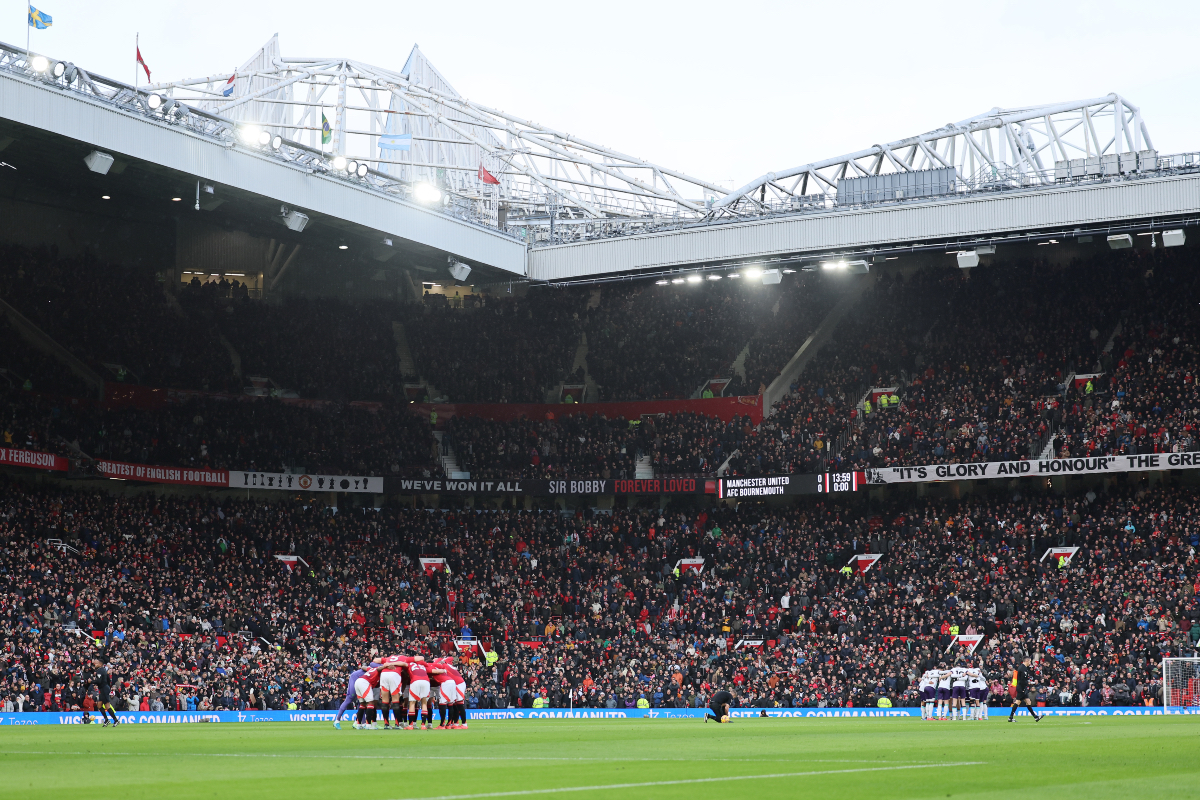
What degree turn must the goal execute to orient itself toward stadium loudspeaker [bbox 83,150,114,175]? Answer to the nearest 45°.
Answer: approximately 45° to its right

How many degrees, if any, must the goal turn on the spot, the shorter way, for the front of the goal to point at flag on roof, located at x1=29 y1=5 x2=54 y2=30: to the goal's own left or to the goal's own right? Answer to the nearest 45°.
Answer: approximately 45° to the goal's own right

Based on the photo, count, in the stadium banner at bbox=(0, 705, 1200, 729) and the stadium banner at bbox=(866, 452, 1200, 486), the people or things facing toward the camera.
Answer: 2

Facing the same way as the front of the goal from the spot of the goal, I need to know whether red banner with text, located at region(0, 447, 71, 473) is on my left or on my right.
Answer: on my right

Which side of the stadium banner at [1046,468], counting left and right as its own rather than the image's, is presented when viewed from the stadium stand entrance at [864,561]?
right

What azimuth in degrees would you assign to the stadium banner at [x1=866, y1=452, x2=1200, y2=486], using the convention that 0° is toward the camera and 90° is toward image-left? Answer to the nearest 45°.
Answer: approximately 0°
